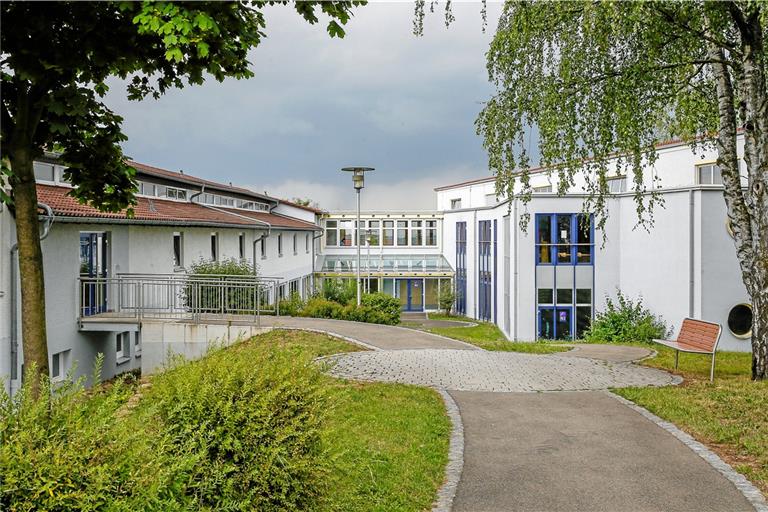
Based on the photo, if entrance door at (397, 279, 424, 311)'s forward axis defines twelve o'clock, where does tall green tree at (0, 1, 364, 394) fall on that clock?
The tall green tree is roughly at 12 o'clock from the entrance door.

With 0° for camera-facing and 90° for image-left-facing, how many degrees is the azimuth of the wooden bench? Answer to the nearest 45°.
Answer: approximately 45°

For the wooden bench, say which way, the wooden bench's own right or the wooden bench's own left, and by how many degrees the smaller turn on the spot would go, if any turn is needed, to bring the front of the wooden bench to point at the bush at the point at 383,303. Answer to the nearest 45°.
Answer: approximately 90° to the wooden bench's own right

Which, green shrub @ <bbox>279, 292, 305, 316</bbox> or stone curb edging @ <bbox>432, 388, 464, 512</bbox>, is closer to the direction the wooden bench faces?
the stone curb edging

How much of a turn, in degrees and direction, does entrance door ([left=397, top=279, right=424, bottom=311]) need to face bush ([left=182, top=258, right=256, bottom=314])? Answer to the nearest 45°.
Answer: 0° — it already faces it

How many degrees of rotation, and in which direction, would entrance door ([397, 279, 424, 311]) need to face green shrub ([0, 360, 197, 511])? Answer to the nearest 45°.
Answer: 0° — it already faces it

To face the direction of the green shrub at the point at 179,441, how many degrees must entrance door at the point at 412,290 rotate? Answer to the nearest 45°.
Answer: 0° — it already faces it

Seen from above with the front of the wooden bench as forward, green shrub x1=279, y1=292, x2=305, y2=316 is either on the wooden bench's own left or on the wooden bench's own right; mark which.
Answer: on the wooden bench's own right

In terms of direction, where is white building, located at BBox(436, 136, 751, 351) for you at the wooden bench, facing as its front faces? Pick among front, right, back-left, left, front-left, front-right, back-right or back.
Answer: back-right
